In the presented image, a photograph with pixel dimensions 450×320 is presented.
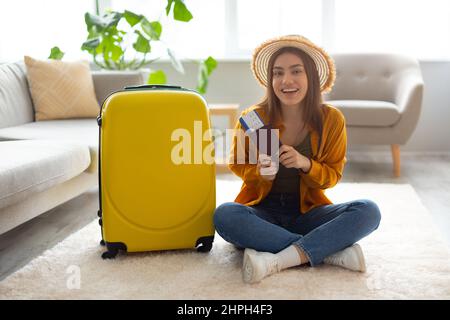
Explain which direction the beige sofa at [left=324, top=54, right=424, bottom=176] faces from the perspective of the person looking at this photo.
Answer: facing the viewer

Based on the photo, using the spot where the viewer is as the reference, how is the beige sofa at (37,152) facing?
facing the viewer and to the right of the viewer

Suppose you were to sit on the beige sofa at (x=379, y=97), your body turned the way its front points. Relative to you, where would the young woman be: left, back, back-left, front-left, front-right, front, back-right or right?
front

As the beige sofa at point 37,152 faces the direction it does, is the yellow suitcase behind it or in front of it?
in front

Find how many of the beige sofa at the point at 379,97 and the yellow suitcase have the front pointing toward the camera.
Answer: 2

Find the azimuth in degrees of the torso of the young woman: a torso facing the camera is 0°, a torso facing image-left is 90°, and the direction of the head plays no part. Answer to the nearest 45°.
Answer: approximately 0°

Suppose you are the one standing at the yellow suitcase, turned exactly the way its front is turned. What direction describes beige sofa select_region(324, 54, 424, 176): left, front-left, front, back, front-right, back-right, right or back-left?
back-left

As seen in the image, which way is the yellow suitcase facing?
toward the camera

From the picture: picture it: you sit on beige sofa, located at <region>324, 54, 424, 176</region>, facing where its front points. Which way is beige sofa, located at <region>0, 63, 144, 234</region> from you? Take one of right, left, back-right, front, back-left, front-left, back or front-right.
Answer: front-right

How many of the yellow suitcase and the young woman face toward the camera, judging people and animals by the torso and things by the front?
2
